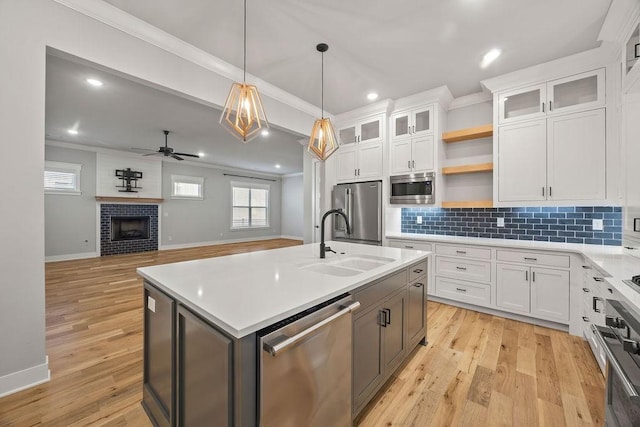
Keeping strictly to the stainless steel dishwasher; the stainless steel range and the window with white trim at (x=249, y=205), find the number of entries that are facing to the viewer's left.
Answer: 1

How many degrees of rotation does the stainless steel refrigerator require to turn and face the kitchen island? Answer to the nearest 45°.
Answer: approximately 45° to its left

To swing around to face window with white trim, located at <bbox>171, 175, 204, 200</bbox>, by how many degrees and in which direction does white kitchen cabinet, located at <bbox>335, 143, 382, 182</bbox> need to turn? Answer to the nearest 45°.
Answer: approximately 90° to its right

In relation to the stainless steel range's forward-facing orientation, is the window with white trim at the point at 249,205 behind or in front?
in front

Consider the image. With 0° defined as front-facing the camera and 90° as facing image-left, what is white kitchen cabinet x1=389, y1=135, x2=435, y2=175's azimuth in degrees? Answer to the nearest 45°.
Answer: approximately 45°

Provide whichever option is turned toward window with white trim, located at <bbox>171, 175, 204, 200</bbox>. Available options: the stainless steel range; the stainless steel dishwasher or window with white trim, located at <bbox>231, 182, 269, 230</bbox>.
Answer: the stainless steel range

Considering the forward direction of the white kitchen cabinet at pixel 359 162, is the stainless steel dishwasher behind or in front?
in front

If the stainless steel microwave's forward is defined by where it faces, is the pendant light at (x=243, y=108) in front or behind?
in front

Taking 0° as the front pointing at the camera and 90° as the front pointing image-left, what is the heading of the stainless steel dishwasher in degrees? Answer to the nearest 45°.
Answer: approximately 315°

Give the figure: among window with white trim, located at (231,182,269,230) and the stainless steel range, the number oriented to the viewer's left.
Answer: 1

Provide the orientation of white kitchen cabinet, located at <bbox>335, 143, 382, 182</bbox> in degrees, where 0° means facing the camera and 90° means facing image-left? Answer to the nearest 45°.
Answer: approximately 45°

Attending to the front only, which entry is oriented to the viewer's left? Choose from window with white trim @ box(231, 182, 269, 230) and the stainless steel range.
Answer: the stainless steel range

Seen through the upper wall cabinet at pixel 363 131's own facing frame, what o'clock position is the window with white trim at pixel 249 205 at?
The window with white trim is roughly at 3 o'clock from the upper wall cabinet.
